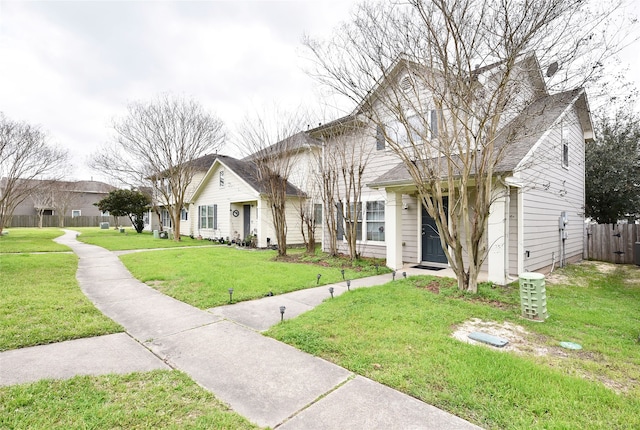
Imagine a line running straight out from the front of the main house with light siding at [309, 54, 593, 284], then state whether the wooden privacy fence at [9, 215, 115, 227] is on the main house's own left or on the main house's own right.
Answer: on the main house's own right

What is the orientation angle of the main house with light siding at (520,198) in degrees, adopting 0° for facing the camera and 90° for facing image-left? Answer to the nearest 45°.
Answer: approximately 45°

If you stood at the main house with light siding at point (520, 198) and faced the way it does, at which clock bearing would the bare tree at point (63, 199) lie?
The bare tree is roughly at 2 o'clock from the main house with light siding.

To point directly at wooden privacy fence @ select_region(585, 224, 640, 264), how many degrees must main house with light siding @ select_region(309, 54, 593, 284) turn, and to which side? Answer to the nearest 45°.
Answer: approximately 180°

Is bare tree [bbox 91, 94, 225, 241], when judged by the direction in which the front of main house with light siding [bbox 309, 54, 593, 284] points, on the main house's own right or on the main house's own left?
on the main house's own right

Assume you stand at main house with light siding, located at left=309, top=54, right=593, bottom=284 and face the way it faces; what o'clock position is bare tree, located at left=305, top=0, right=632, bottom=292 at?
The bare tree is roughly at 11 o'clock from the main house with light siding.
